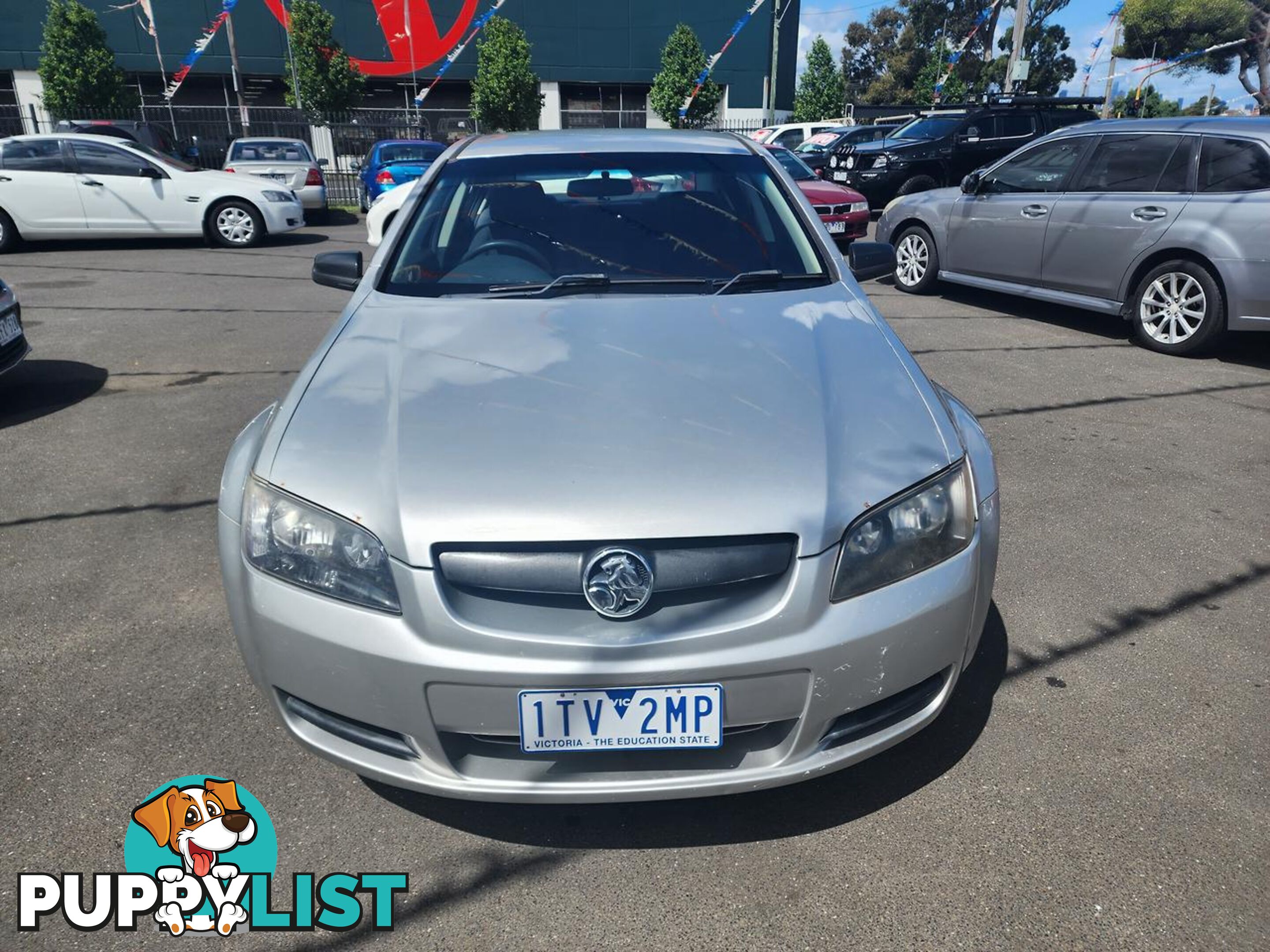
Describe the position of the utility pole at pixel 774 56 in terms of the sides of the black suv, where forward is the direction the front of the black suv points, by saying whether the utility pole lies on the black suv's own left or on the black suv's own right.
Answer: on the black suv's own right

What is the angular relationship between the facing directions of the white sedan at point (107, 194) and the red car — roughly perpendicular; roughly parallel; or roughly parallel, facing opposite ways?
roughly perpendicular

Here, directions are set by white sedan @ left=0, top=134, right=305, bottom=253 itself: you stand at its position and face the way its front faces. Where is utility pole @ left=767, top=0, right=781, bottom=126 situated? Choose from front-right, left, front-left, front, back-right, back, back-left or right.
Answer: front-left

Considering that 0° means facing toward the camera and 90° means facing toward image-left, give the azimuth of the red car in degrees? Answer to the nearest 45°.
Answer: approximately 315°

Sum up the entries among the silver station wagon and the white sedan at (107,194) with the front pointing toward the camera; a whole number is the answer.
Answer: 0

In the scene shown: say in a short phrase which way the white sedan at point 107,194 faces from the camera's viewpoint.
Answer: facing to the right of the viewer

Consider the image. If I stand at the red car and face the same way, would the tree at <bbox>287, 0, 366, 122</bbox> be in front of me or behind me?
behind

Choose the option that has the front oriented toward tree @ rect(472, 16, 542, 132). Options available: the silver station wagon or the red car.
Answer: the silver station wagon

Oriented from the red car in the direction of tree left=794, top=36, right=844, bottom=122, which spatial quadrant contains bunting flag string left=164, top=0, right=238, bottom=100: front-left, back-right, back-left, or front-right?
front-left

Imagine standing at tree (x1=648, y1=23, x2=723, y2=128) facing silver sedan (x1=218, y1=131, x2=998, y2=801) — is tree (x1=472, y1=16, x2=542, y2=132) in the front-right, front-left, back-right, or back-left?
front-right

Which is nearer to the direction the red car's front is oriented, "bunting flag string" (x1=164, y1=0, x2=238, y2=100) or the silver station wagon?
the silver station wagon

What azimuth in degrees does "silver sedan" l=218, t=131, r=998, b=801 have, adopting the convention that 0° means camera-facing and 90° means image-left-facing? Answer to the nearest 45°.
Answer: approximately 0°

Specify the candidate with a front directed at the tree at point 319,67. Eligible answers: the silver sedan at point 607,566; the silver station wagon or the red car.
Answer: the silver station wagon

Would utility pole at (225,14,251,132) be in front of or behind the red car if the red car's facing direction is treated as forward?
behind

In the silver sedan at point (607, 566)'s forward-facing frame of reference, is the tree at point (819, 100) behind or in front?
behind

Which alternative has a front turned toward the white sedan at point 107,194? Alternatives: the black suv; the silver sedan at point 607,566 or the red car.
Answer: the black suv
